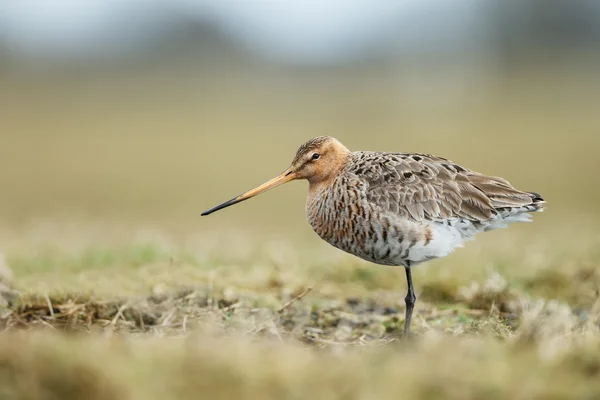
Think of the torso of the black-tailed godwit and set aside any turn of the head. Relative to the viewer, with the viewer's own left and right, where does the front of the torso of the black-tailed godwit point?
facing to the left of the viewer
